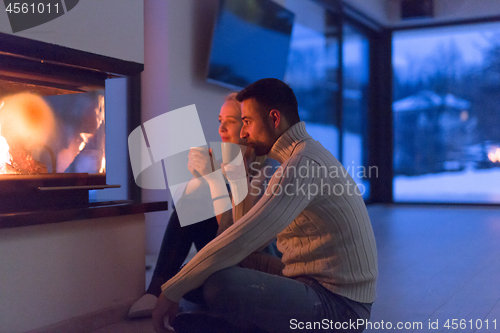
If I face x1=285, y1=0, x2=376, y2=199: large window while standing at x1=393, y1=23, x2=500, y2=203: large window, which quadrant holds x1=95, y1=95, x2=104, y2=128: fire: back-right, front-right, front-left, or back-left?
front-left

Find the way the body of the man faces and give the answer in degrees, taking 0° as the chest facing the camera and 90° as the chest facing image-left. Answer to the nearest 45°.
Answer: approximately 90°

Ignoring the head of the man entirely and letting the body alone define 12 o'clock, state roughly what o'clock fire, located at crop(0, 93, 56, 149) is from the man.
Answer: The fire is roughly at 1 o'clock from the man.

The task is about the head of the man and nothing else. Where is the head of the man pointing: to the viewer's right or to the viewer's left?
to the viewer's left

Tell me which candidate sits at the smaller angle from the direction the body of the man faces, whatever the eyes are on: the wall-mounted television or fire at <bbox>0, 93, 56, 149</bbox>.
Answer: the fire

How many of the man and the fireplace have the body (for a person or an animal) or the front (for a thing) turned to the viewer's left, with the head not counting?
1

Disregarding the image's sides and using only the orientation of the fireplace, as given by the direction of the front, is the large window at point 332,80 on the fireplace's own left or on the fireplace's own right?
on the fireplace's own left

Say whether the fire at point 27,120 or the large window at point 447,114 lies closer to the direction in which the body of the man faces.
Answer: the fire

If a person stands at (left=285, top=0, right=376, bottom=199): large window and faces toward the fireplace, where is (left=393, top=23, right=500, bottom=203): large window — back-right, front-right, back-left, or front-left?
back-left

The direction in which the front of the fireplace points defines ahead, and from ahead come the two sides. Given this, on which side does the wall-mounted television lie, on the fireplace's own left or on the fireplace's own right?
on the fireplace's own left

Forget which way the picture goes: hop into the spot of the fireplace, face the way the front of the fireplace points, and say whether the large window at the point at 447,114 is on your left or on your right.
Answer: on your left

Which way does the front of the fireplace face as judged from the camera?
facing the viewer and to the right of the viewer

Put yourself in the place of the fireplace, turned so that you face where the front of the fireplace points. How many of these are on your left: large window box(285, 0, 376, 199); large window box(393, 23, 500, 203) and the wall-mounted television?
3

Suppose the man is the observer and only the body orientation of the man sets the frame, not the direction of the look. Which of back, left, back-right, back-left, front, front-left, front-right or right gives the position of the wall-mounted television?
right

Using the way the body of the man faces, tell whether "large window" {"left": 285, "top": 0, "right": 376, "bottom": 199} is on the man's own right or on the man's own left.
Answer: on the man's own right

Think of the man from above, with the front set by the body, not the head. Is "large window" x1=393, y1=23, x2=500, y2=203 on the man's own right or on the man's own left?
on the man's own right

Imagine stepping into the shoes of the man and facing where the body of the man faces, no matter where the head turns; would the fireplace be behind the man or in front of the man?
in front

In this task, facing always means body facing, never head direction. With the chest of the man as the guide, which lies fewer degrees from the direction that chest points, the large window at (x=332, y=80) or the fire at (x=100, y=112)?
the fire
